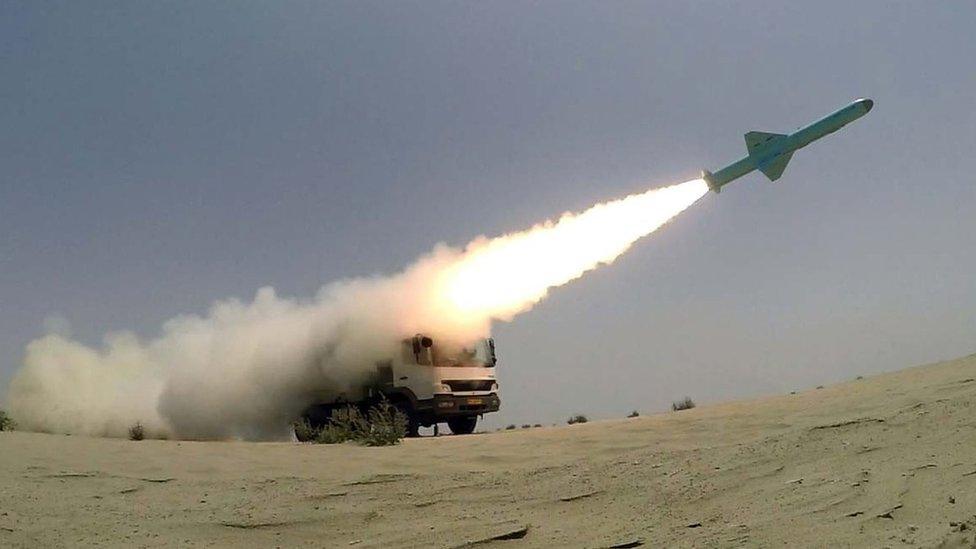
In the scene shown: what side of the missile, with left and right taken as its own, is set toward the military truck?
back

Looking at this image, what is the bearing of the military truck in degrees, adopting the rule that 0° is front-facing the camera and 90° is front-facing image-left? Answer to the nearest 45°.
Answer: approximately 315°

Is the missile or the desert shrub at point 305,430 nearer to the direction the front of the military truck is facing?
the missile

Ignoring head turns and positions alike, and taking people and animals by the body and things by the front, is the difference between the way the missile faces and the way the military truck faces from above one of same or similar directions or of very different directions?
same or similar directions

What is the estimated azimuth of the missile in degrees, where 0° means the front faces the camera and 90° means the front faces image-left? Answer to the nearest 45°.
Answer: approximately 270°

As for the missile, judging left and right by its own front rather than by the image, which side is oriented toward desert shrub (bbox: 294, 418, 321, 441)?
back

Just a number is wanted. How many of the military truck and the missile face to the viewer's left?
0

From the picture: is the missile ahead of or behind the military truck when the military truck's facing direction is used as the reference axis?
ahead

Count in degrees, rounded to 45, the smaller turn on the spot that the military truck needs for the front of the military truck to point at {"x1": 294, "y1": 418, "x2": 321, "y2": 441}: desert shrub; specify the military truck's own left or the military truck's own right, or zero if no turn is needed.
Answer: approximately 135° to the military truck's own right
